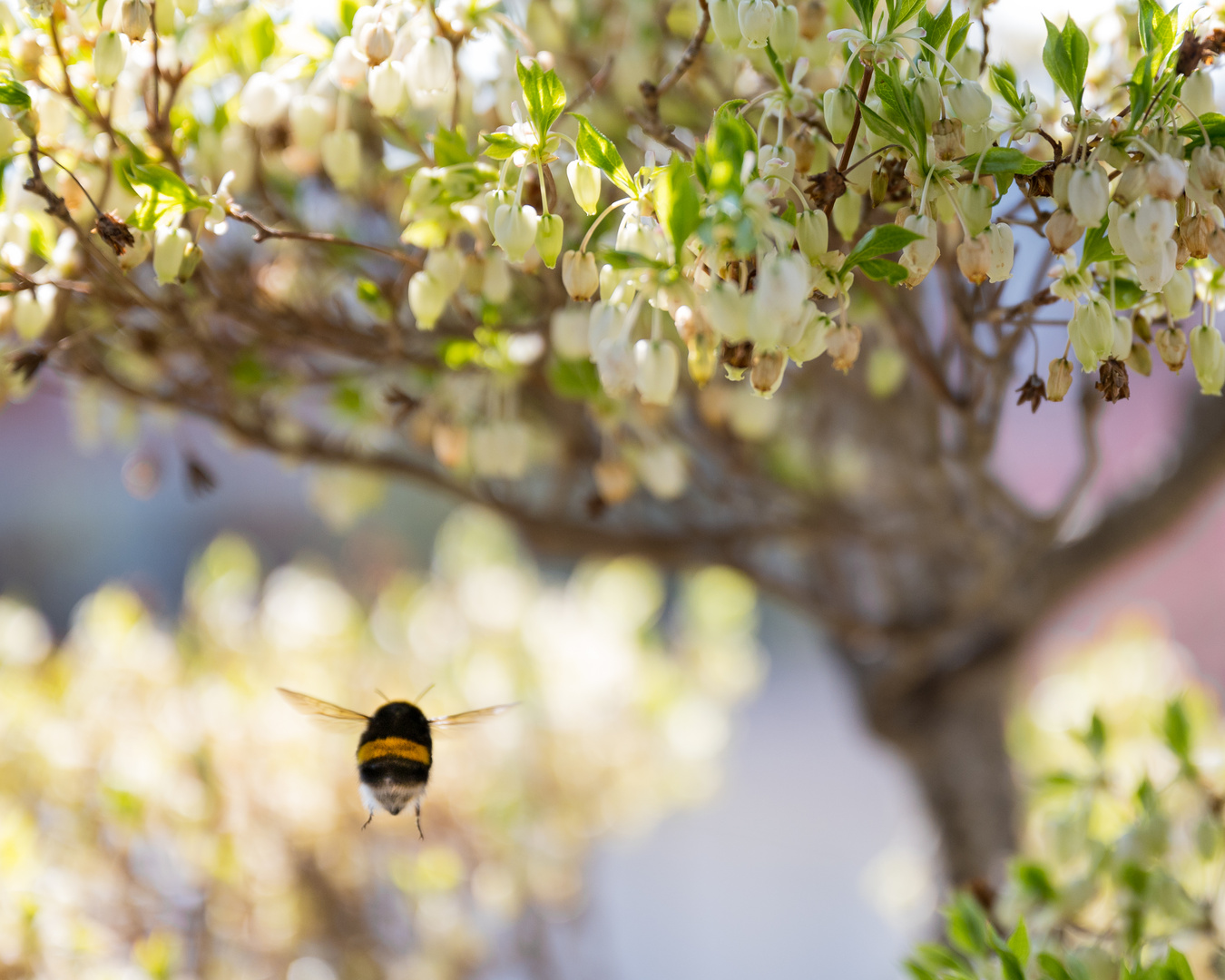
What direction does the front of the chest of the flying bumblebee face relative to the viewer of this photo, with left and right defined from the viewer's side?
facing away from the viewer
